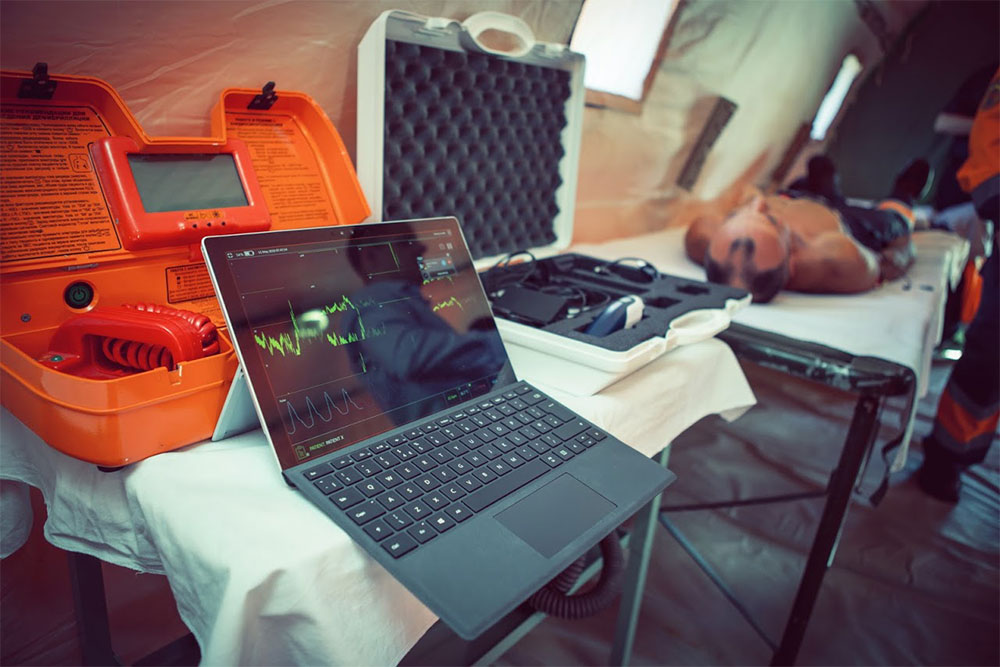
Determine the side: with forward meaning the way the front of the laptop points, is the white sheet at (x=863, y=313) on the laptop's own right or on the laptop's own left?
on the laptop's own left

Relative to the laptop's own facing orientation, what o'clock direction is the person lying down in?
The person lying down is roughly at 9 o'clock from the laptop.

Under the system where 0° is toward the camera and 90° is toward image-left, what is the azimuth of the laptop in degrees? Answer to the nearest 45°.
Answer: approximately 315°
